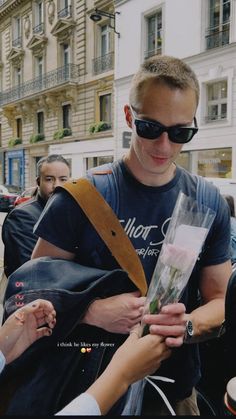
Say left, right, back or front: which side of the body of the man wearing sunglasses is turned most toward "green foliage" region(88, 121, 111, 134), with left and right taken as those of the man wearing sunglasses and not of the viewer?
back

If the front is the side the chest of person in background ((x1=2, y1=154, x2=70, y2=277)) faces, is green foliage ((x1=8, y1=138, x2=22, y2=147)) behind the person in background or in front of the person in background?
behind

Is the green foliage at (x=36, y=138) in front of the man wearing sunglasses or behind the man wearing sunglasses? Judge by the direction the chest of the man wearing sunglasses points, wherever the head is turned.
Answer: behind

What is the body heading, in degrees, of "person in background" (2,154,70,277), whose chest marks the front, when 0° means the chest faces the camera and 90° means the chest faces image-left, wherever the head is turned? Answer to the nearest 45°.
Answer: approximately 315°

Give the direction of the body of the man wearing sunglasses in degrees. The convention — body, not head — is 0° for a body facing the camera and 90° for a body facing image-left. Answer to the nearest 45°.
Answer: approximately 0°

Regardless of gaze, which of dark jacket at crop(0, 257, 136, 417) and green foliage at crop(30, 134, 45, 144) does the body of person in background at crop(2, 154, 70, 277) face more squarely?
the dark jacket

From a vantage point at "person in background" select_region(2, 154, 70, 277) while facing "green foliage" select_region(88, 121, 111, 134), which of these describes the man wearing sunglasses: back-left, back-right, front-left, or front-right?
back-right
